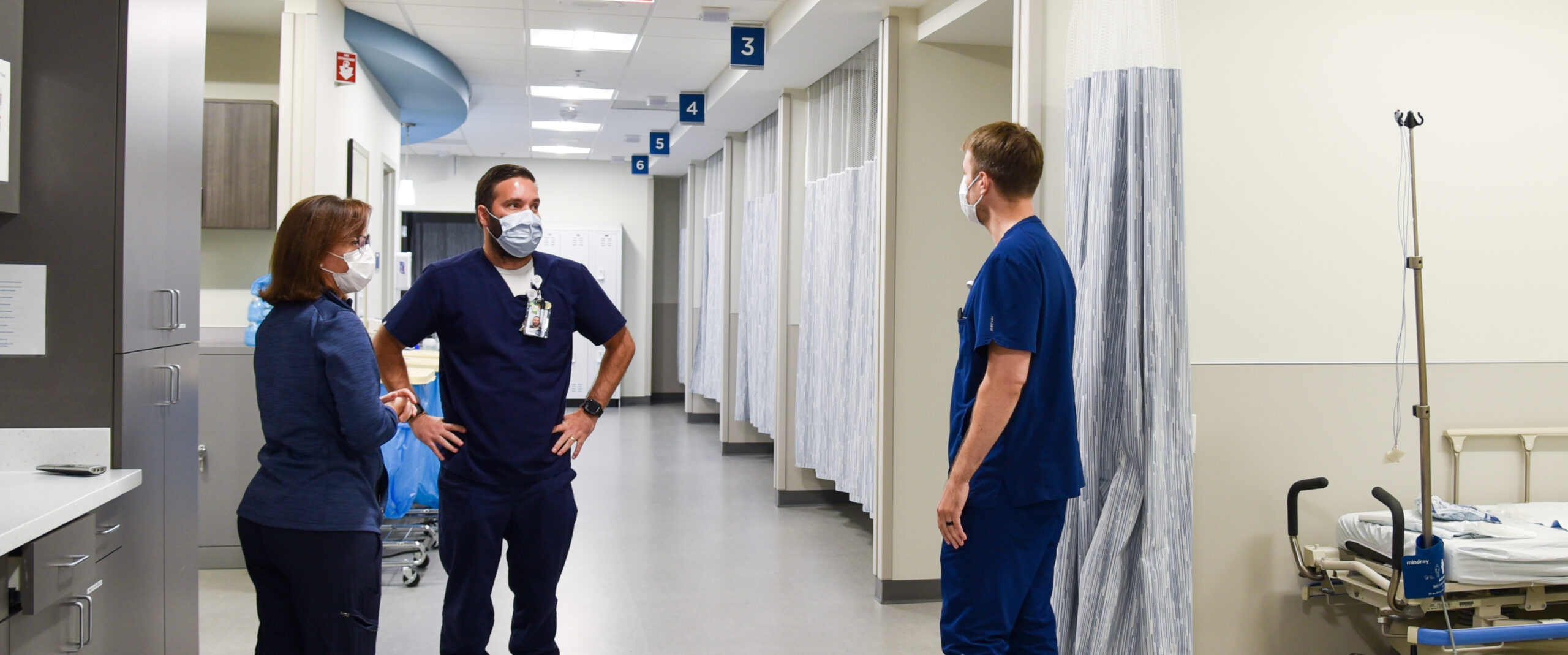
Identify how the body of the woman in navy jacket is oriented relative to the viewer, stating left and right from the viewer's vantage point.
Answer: facing away from the viewer and to the right of the viewer

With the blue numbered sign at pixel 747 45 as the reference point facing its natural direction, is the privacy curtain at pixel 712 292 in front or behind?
behind

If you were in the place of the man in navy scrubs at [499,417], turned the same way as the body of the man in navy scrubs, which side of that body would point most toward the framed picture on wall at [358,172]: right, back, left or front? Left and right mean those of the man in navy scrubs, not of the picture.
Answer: back

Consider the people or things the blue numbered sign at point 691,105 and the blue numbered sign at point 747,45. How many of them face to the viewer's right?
0

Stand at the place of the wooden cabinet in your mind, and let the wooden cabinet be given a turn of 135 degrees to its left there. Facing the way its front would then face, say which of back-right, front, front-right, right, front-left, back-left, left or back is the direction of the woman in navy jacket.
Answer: back-right

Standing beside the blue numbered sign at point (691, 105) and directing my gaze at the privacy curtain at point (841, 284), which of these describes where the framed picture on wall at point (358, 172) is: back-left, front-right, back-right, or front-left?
front-right

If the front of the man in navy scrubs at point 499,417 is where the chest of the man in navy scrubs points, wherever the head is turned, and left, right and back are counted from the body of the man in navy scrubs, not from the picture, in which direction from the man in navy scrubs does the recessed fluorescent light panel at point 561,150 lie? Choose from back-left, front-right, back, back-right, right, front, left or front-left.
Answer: back

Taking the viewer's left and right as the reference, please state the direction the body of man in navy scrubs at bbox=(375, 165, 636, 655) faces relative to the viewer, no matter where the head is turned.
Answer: facing the viewer

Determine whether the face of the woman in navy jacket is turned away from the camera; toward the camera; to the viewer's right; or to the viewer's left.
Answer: to the viewer's right

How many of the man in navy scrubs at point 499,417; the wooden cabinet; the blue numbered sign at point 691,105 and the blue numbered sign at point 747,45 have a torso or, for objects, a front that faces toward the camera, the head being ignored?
4

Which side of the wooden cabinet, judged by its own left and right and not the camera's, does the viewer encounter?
front

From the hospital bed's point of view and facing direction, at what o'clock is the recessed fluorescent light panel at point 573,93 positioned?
The recessed fluorescent light panel is roughly at 7 o'clock from the hospital bed.
